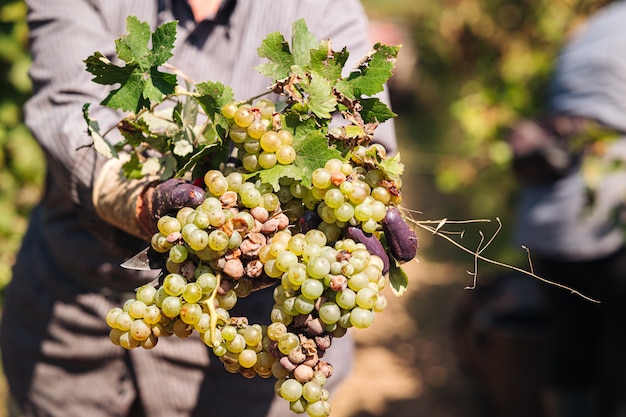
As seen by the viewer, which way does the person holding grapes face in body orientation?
toward the camera

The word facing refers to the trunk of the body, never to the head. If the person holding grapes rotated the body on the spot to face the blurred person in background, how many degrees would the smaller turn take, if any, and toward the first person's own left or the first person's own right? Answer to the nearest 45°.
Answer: approximately 135° to the first person's own left
